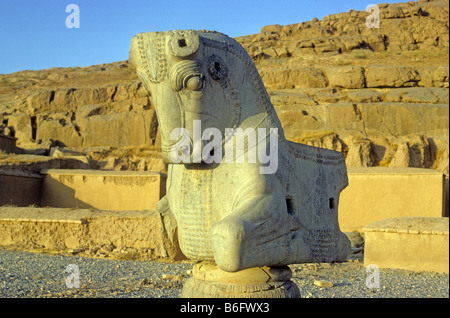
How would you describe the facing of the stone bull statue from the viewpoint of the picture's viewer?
facing the viewer and to the left of the viewer

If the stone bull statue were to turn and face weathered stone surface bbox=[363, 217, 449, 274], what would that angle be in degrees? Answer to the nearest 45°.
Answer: approximately 180°
